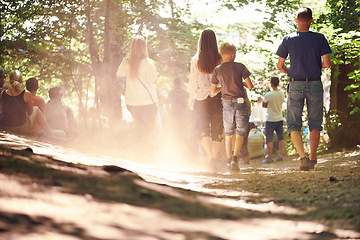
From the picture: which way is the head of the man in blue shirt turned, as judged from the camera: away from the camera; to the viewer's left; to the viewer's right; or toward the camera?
away from the camera

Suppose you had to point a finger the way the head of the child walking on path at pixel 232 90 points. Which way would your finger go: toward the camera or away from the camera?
away from the camera

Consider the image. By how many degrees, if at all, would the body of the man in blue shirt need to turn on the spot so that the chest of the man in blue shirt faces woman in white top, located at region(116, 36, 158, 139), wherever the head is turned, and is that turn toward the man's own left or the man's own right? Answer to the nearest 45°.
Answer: approximately 45° to the man's own left

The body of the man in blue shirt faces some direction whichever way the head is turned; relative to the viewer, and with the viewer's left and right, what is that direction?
facing away from the viewer

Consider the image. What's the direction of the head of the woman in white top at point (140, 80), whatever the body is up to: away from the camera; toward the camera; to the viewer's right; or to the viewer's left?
away from the camera

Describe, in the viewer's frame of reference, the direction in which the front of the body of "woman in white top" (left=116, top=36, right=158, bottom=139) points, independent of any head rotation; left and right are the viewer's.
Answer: facing away from the viewer

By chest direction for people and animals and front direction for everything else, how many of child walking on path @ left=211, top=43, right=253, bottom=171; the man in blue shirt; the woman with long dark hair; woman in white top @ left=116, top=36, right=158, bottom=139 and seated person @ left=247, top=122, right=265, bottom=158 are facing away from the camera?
5

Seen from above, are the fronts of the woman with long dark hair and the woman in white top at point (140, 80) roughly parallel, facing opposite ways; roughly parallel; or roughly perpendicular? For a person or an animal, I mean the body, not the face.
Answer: roughly parallel

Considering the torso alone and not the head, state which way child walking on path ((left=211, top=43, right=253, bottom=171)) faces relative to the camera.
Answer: away from the camera

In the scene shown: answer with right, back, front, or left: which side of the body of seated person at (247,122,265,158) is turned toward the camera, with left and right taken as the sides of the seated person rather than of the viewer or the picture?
back

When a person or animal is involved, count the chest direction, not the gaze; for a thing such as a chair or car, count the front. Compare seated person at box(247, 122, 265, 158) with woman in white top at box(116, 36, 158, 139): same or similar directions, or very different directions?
same or similar directions

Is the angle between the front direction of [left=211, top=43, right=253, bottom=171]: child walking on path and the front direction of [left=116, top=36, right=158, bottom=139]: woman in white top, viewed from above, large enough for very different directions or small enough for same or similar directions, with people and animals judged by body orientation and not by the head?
same or similar directions

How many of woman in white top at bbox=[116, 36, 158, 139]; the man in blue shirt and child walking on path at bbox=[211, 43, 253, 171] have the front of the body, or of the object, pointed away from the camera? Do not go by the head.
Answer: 3

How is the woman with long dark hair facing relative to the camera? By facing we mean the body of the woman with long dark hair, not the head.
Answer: away from the camera
